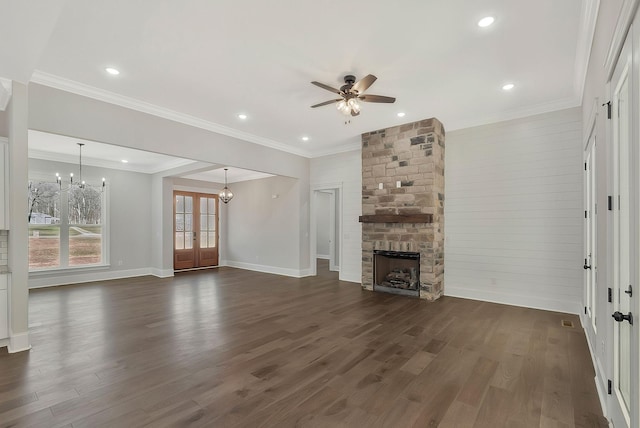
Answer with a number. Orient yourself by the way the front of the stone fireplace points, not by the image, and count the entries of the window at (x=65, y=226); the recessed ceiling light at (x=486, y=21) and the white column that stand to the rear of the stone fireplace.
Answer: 0

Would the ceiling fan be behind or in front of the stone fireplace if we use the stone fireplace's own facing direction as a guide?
in front

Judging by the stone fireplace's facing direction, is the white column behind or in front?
in front

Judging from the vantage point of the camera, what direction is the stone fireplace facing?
facing the viewer and to the left of the viewer

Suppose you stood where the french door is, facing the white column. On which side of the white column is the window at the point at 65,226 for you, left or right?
right

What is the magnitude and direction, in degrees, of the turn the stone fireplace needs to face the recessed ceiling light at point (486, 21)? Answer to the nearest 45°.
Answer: approximately 45° to its left

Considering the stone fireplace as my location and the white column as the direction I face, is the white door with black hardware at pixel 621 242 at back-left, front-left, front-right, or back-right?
front-left

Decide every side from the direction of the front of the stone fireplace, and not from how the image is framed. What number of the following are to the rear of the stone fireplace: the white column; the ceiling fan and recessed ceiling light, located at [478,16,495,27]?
0

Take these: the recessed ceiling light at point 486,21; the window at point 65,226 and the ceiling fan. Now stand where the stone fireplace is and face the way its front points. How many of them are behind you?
0

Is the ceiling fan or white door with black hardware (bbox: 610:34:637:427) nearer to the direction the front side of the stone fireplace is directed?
the ceiling fan

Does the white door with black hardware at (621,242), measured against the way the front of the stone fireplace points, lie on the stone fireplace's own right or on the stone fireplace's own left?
on the stone fireplace's own left

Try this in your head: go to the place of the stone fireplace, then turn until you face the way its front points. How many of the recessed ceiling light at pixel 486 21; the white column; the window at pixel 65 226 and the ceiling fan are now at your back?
0

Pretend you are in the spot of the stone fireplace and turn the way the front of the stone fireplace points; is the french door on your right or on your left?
on your right

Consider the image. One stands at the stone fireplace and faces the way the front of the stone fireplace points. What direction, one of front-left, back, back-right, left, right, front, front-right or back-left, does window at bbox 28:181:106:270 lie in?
front-right
